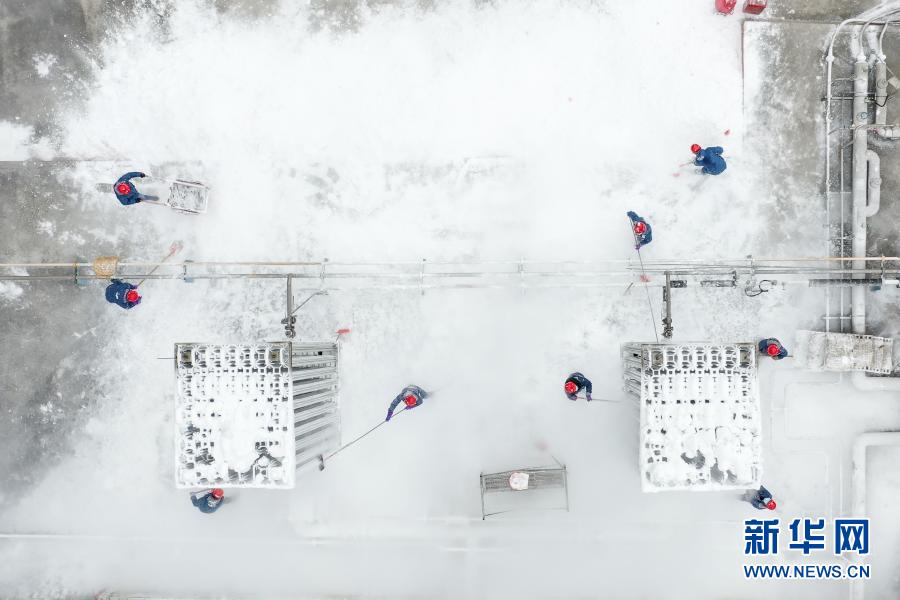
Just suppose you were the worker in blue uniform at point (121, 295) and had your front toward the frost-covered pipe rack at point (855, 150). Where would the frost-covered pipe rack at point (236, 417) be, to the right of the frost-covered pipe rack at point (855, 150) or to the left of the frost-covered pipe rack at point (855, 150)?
right

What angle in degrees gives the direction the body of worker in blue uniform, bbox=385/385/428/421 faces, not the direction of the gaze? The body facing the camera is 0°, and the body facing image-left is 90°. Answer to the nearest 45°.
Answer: approximately 45°

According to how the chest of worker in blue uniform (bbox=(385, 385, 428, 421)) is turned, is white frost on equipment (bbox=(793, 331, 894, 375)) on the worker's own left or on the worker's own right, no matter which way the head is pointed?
on the worker's own left

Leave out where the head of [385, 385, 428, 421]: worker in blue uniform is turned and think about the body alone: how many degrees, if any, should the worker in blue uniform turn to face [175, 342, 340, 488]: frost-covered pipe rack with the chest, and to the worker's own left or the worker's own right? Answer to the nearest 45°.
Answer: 0° — they already face it

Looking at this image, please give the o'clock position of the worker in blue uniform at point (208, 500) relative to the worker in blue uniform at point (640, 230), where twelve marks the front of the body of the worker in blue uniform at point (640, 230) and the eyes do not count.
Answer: the worker in blue uniform at point (208, 500) is roughly at 1 o'clock from the worker in blue uniform at point (640, 230).
